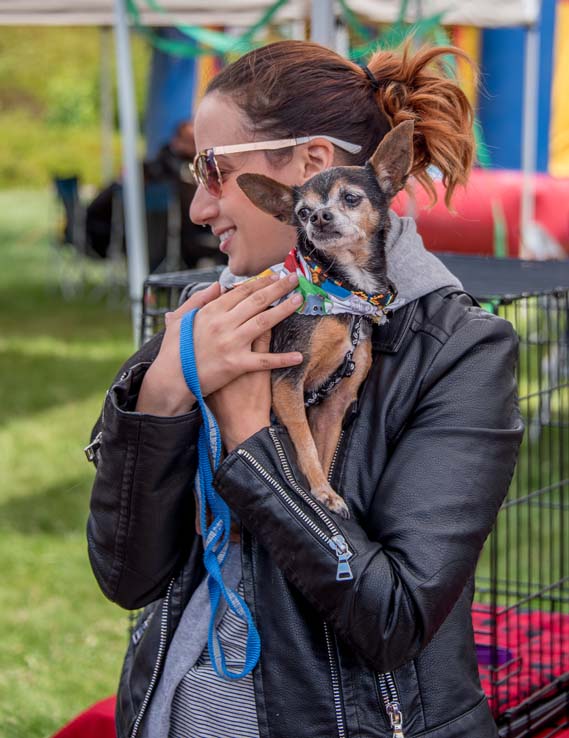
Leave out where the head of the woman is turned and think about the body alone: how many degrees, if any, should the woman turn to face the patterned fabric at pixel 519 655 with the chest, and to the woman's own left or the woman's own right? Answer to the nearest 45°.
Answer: approximately 180°

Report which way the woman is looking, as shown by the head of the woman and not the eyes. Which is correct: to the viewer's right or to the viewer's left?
to the viewer's left

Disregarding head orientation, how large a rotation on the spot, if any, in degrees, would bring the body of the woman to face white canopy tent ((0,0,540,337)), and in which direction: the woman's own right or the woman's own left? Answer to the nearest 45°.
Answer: approximately 135° to the woman's own right

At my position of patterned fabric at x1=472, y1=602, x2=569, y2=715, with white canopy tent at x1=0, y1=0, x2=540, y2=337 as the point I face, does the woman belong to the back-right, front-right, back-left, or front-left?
back-left

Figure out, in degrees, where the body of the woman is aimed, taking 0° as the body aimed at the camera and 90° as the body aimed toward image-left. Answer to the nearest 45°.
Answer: approximately 45°
